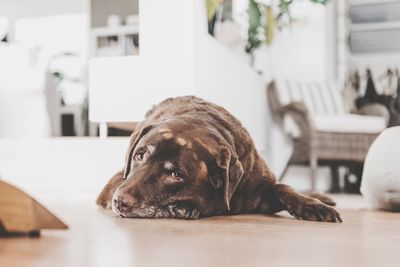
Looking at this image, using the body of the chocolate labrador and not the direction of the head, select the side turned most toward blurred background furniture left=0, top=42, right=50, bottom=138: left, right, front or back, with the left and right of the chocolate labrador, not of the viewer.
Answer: right

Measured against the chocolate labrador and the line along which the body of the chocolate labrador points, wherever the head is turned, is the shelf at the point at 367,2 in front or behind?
behind

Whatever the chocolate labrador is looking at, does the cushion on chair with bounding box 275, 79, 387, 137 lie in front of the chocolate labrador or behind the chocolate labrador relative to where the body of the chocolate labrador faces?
behind

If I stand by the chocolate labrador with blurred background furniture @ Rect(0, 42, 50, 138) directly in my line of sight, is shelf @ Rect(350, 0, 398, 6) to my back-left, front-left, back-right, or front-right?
front-right

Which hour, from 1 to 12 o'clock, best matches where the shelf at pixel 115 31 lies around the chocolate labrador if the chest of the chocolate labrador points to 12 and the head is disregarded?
The shelf is roughly at 4 o'clock from the chocolate labrador.

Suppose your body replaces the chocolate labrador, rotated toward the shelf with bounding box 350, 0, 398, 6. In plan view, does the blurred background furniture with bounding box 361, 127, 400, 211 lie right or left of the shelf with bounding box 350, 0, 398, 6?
right

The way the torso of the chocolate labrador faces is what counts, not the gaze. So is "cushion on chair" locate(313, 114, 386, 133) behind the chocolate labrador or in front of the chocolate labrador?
behind

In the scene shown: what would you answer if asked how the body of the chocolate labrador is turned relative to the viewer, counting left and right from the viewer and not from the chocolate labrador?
facing the viewer and to the left of the viewer

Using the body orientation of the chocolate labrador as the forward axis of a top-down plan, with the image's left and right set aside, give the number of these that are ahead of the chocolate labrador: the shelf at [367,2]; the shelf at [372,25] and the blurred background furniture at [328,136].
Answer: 0

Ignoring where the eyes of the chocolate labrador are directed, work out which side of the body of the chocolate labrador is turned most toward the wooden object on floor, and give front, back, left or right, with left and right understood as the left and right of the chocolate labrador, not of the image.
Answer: front
